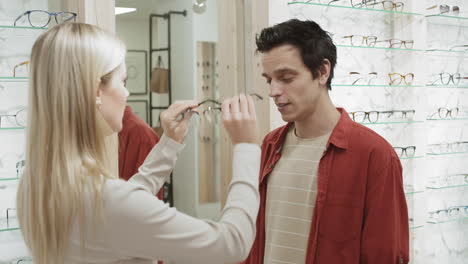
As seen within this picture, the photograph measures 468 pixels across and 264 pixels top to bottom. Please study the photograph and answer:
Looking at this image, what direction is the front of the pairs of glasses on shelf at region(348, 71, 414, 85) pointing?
toward the camera

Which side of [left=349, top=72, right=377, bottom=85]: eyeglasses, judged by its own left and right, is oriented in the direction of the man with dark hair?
front

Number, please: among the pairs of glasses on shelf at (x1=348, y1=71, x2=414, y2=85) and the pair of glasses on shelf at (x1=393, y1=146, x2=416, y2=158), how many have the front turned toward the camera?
2

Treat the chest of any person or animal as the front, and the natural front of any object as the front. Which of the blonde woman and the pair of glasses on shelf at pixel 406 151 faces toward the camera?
the pair of glasses on shelf

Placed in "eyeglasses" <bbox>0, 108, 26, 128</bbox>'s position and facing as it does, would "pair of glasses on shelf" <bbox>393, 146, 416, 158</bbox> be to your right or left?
on your left

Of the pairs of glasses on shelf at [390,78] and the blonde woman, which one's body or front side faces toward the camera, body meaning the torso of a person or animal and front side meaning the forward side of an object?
the pairs of glasses on shelf

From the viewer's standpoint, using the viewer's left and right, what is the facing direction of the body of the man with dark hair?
facing the viewer and to the left of the viewer

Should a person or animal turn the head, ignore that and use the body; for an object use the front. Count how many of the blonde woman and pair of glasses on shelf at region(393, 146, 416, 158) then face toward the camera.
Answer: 1

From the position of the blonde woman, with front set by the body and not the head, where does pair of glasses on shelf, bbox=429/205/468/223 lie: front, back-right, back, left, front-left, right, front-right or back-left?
front

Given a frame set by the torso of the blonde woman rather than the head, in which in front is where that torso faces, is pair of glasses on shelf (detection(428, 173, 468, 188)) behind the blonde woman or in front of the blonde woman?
in front

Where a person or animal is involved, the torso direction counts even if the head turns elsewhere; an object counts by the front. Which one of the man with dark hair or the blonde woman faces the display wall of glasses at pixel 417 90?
the blonde woman

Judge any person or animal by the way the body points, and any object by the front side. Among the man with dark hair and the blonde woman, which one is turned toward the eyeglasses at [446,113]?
the blonde woman

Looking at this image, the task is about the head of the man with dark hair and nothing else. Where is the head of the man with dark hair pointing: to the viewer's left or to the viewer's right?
to the viewer's left
